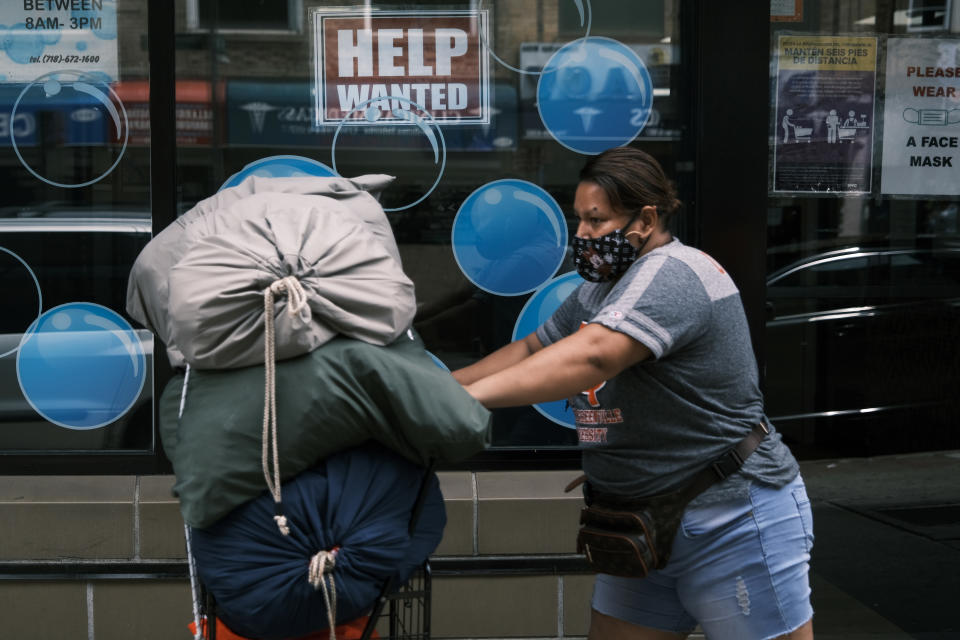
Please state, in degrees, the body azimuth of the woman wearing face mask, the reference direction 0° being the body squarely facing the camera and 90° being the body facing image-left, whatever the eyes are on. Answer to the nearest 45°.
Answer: approximately 90°

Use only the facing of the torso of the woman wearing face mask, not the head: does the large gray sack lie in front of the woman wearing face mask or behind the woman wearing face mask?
in front

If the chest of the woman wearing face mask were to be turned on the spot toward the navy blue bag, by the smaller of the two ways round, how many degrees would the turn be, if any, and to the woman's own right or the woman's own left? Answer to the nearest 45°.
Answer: approximately 45° to the woman's own left

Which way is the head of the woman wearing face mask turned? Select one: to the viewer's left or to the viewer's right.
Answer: to the viewer's left

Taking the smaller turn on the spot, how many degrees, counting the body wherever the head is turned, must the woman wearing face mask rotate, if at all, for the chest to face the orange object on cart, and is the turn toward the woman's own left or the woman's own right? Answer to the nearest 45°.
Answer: approximately 45° to the woman's own left

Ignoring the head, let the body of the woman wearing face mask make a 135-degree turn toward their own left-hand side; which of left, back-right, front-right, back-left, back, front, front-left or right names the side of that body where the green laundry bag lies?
right
